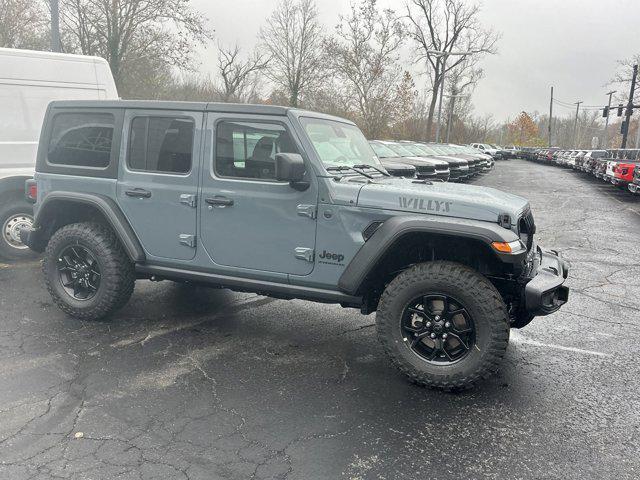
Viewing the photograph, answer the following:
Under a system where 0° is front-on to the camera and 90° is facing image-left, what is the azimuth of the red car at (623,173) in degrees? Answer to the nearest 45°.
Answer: approximately 45°

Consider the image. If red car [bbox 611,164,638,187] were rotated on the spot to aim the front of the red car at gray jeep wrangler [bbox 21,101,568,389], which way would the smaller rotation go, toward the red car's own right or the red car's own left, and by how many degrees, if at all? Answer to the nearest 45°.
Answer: approximately 45° to the red car's own left

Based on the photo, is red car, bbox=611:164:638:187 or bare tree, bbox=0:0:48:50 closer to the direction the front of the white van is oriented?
the bare tree

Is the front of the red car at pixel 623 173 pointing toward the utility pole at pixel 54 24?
yes

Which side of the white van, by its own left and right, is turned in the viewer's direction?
left

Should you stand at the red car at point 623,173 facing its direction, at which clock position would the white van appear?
The white van is roughly at 11 o'clock from the red car.

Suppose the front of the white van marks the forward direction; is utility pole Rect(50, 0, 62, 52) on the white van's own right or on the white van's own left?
on the white van's own right

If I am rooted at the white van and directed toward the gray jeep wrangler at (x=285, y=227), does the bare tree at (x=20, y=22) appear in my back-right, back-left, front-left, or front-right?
back-left

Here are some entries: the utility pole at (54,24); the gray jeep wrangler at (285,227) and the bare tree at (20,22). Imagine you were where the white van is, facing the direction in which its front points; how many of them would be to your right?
2
